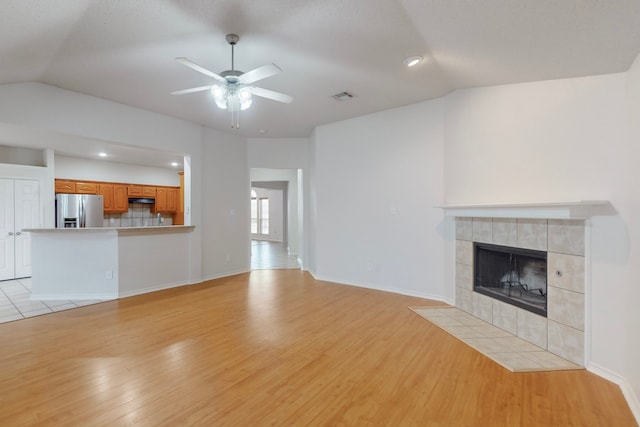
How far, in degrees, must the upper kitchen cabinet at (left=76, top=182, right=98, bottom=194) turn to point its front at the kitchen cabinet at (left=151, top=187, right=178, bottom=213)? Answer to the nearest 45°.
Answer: approximately 90° to its left

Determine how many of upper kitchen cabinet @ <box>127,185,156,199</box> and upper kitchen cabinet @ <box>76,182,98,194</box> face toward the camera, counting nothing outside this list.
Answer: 2

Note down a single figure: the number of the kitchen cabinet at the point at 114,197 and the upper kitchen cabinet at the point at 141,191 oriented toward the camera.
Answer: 2

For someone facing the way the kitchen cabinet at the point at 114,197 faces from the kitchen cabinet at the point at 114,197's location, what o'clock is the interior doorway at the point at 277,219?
The interior doorway is roughly at 9 o'clock from the kitchen cabinet.

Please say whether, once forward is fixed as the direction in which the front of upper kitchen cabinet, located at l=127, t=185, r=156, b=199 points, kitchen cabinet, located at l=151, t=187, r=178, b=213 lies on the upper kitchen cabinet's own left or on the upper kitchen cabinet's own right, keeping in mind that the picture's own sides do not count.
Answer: on the upper kitchen cabinet's own left

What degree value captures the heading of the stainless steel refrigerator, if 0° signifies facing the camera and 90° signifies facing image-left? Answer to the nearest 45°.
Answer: approximately 0°

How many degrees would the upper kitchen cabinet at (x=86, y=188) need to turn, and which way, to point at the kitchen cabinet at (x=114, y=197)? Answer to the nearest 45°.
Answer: approximately 90° to its left

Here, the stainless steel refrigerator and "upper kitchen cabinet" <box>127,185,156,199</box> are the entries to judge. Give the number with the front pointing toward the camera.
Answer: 2

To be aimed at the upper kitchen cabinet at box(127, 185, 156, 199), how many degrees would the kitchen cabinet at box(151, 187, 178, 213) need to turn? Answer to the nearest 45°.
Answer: approximately 45° to its right

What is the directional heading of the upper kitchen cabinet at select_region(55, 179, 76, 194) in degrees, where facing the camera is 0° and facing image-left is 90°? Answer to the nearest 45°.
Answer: approximately 0°
